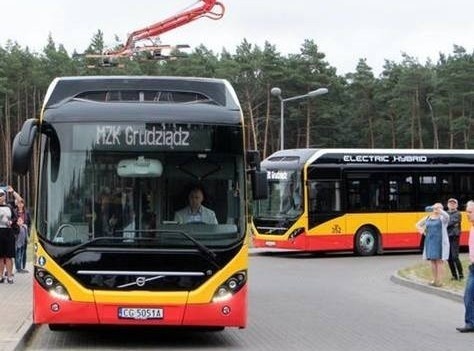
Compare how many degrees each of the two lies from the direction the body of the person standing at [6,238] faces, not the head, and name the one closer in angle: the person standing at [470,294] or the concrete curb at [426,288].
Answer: the person standing

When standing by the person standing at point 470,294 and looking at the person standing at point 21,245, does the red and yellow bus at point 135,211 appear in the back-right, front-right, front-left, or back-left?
front-left

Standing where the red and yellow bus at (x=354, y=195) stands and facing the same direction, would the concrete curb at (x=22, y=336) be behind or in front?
in front

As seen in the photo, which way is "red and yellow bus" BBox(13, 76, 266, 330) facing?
toward the camera

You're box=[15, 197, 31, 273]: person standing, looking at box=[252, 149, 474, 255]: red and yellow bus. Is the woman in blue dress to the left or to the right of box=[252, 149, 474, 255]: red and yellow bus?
right

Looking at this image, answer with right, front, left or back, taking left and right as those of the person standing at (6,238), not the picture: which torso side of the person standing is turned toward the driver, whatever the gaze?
front

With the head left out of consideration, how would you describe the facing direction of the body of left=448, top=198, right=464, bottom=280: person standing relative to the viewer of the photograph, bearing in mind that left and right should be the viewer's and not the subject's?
facing the viewer and to the left of the viewer

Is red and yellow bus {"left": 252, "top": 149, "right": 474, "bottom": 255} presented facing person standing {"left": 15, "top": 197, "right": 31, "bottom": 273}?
yes

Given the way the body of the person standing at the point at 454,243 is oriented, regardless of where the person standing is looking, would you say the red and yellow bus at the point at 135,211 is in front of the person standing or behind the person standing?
in front

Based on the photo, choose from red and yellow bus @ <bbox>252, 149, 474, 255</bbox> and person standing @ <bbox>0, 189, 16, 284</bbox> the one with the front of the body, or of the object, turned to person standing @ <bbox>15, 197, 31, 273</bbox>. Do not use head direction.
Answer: the red and yellow bus

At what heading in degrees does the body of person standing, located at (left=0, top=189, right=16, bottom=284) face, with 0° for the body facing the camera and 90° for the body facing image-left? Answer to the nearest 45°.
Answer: approximately 0°

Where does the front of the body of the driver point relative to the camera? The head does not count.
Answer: toward the camera

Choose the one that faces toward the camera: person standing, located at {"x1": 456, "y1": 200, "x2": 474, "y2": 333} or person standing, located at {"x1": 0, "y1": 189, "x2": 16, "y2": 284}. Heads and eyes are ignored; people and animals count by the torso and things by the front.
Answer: person standing, located at {"x1": 0, "y1": 189, "x2": 16, "y2": 284}

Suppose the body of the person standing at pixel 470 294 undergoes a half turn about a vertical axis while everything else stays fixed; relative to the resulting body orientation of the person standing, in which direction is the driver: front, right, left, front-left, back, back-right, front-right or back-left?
back-right

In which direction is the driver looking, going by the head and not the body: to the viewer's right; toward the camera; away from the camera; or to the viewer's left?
toward the camera

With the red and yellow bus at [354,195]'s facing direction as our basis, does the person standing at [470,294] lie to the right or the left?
on its left

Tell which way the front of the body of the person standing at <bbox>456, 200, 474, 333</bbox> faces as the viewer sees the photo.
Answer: to the viewer's left
